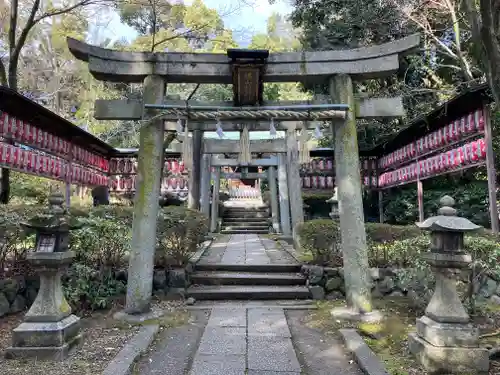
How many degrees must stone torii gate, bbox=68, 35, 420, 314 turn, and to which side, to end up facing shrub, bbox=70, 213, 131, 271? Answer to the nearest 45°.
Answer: approximately 90° to its right

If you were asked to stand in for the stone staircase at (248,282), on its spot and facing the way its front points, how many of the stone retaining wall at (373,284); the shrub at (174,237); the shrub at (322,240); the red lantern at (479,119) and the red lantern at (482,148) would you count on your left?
4

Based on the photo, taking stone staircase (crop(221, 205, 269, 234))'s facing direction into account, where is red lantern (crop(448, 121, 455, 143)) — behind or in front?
in front

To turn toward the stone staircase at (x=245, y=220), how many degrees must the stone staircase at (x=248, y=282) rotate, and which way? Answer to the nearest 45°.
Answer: approximately 180°

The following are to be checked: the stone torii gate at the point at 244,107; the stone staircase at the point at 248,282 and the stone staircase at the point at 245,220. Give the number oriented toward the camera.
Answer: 3

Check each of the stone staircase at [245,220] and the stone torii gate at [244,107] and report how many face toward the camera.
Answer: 2

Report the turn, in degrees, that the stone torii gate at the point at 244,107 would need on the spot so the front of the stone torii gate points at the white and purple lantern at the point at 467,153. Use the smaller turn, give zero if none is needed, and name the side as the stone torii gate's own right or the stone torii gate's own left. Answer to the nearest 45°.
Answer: approximately 135° to the stone torii gate's own left

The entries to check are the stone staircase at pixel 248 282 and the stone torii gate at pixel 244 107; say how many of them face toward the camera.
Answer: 2

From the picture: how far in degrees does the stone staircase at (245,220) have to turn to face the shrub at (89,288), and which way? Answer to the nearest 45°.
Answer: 0° — it already faces it

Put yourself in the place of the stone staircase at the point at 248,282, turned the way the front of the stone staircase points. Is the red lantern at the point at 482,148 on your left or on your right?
on your left

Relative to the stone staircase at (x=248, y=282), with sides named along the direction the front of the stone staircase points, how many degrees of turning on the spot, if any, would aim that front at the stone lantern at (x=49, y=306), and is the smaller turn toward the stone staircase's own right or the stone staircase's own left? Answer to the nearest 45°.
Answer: approximately 45° to the stone staircase's own right

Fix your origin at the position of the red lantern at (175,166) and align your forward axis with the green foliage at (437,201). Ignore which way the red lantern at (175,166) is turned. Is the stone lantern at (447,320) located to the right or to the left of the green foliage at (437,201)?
right
